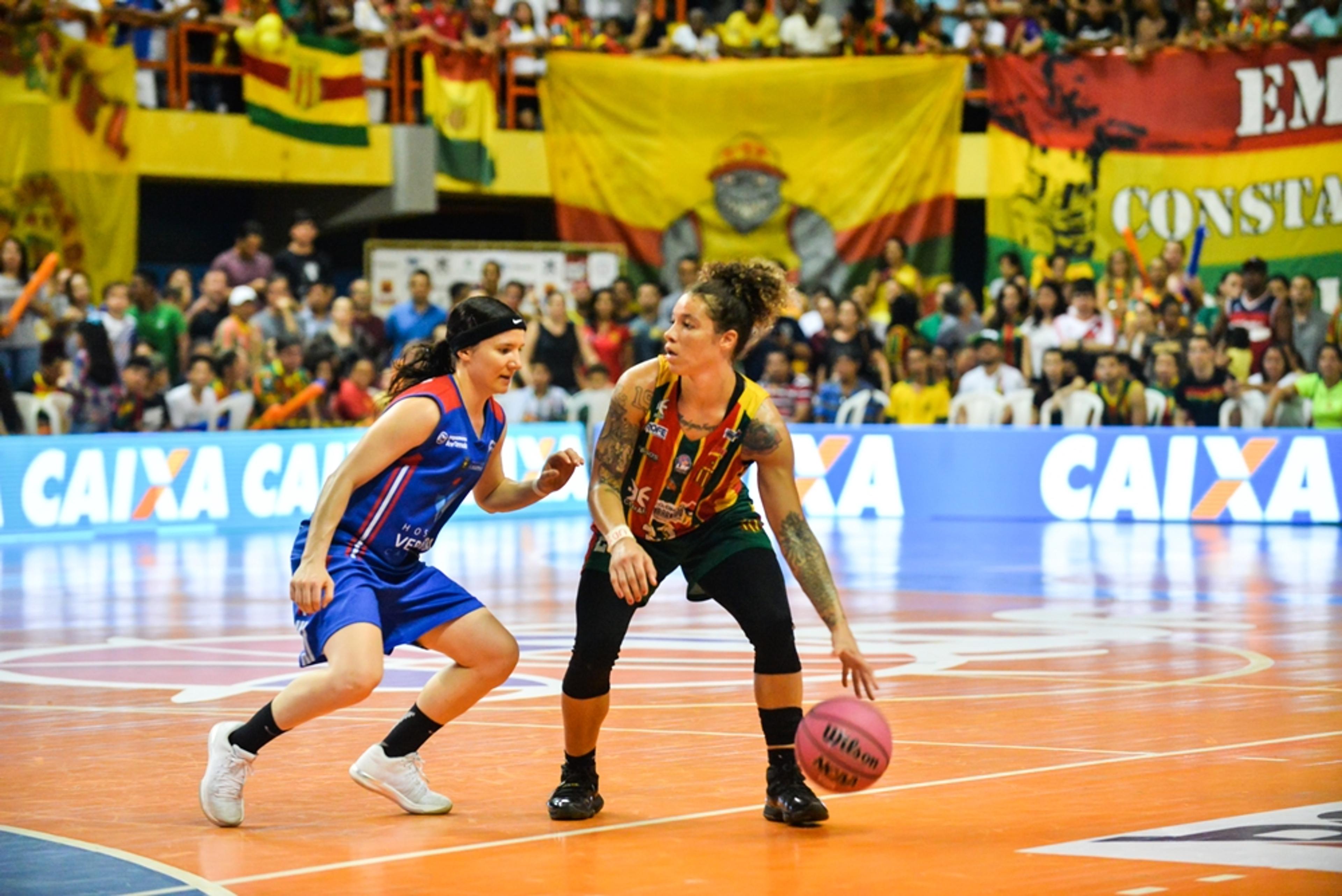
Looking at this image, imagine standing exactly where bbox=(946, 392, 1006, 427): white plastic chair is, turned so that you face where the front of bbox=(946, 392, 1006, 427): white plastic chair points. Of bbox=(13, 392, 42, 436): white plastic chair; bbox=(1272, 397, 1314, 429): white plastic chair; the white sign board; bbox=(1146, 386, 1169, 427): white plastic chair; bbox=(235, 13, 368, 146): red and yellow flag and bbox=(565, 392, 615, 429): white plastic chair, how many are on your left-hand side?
2

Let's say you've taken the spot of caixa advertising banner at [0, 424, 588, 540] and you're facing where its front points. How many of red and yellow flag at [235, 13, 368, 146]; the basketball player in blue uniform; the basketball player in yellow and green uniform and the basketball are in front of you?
3

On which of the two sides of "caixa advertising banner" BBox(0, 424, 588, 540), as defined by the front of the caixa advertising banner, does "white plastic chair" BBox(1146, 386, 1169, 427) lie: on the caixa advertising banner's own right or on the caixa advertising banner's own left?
on the caixa advertising banner's own left

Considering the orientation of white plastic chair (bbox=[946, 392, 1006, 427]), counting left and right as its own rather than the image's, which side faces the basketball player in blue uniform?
front

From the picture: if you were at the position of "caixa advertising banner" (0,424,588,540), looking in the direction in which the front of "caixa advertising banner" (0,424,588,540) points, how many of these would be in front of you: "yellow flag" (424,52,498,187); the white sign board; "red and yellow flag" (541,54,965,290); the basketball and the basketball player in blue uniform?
2

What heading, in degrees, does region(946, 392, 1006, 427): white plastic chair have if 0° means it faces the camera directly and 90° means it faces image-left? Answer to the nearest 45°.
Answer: approximately 0°

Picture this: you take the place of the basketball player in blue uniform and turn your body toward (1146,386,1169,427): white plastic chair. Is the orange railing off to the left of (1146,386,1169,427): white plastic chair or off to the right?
left

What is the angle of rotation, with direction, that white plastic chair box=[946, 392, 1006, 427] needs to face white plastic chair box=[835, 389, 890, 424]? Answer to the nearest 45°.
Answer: approximately 90° to its right
